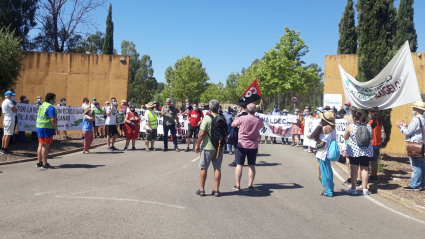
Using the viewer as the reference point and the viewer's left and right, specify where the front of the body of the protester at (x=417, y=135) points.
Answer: facing to the left of the viewer

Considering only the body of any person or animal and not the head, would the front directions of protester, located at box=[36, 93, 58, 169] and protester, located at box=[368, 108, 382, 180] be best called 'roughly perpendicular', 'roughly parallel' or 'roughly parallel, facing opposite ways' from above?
roughly perpendicular

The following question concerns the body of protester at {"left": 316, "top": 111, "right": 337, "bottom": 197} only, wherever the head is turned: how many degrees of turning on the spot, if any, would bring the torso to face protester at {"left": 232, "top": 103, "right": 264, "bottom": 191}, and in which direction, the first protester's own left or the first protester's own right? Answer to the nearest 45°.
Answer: approximately 45° to the first protester's own left

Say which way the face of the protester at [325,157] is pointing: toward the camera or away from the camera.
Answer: away from the camera

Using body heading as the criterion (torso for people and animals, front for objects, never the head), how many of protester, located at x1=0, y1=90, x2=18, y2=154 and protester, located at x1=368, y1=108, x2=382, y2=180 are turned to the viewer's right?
1

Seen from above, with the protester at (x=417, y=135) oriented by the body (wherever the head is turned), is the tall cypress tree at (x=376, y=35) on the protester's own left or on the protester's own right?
on the protester's own right

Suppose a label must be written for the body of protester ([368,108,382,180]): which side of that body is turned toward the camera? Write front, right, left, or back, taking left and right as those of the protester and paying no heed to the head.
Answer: left

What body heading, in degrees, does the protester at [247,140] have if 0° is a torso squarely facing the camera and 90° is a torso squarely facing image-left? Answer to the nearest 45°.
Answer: approximately 180°

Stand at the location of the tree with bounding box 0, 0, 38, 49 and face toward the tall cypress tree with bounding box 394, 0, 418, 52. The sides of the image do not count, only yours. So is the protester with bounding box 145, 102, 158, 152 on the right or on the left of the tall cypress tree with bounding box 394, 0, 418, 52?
right
